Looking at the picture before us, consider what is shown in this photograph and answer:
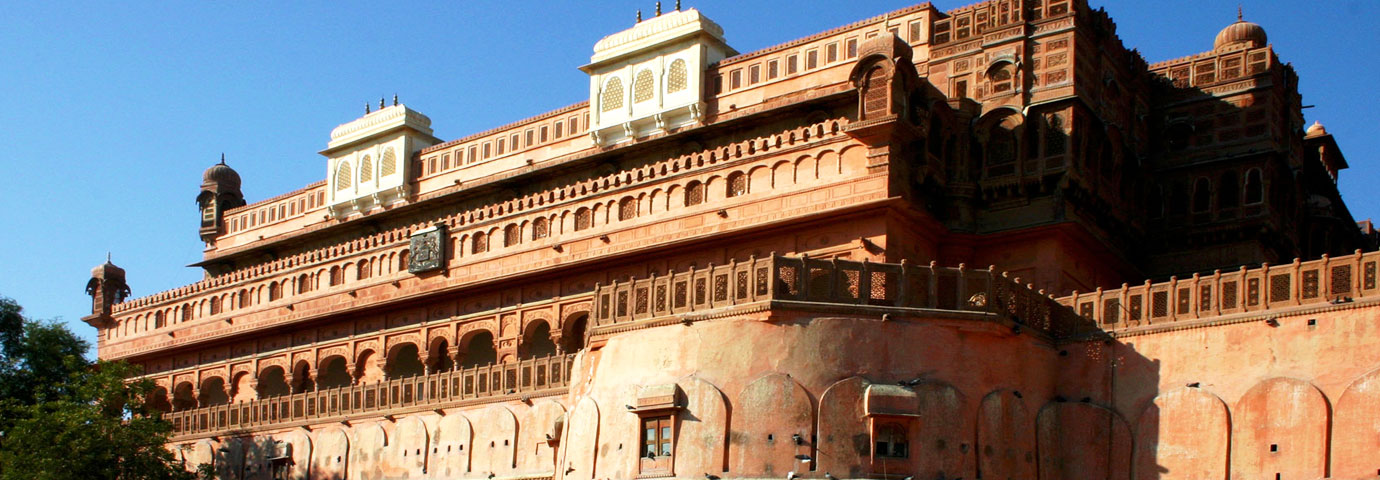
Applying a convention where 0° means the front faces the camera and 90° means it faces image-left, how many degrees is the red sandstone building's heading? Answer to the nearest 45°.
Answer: approximately 45°
